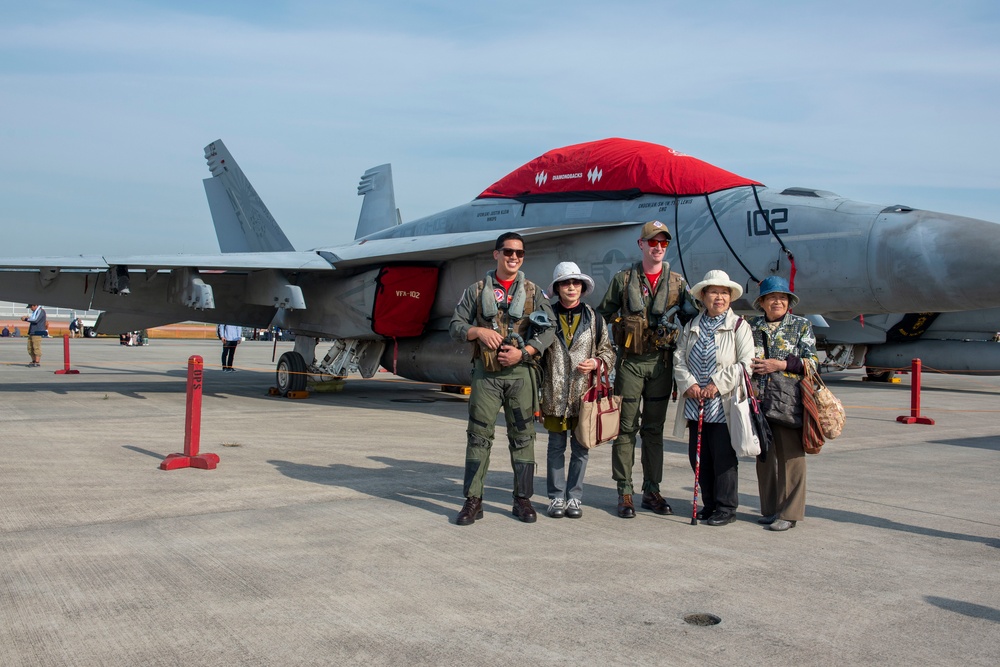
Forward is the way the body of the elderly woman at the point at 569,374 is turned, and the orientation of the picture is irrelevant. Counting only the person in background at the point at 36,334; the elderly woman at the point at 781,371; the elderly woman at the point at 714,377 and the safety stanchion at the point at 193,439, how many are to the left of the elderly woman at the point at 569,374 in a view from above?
2

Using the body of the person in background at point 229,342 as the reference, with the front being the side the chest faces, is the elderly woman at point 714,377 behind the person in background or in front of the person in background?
in front

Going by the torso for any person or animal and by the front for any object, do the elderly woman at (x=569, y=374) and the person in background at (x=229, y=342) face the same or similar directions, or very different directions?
same or similar directions

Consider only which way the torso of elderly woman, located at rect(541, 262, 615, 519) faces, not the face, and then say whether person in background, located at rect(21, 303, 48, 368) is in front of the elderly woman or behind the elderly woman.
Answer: behind

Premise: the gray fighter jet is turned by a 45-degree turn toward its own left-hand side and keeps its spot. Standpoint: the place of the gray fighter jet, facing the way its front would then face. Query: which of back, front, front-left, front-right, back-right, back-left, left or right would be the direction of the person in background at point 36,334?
back-left

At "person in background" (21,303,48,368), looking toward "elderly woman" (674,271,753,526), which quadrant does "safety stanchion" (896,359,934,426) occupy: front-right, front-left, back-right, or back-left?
front-left

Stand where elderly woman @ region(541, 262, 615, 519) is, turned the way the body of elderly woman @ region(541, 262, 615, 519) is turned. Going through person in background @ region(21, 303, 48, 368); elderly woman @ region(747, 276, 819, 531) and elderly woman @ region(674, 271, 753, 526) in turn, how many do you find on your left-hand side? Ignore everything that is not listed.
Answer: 2

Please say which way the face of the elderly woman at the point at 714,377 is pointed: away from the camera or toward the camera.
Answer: toward the camera

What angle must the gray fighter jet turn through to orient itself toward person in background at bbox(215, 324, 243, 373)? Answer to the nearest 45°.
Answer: approximately 180°

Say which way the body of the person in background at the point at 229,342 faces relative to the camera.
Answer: toward the camera

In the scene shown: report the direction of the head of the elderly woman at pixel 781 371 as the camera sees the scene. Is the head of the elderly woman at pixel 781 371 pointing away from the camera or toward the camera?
toward the camera

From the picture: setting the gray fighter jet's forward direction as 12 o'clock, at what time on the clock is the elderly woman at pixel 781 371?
The elderly woman is roughly at 1 o'clock from the gray fighter jet.

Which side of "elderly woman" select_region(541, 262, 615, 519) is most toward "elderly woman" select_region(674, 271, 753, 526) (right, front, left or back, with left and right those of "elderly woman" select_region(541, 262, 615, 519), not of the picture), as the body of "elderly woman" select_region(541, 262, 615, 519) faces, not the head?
left

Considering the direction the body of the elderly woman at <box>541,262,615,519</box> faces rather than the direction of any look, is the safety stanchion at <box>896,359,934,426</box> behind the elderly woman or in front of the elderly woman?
behind
